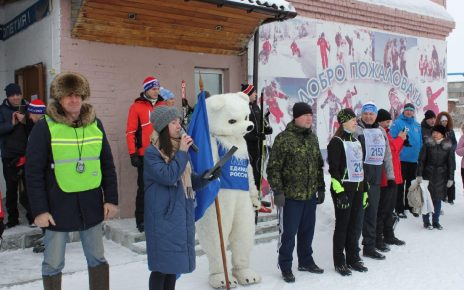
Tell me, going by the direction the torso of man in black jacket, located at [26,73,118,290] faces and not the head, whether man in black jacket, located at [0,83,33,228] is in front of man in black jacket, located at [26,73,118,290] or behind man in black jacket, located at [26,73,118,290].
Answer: behind

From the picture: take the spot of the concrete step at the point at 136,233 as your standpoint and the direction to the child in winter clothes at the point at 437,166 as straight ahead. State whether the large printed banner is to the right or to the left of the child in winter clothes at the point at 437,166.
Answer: left

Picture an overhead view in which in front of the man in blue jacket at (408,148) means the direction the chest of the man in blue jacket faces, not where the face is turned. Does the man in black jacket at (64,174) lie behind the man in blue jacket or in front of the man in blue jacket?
in front

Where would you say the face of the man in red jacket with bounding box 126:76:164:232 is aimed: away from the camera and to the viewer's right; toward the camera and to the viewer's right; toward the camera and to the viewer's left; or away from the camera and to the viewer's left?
toward the camera and to the viewer's right

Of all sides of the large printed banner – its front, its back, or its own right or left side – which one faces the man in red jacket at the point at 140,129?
right

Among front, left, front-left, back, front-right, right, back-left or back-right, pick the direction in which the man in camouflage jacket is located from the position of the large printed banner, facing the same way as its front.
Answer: front-right

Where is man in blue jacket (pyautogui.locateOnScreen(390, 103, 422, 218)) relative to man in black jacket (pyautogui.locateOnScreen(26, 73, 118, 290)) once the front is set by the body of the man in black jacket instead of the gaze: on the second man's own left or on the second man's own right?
on the second man's own left

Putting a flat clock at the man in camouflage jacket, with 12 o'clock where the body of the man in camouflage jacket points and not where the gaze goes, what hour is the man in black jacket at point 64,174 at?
The man in black jacket is roughly at 3 o'clock from the man in camouflage jacket.
